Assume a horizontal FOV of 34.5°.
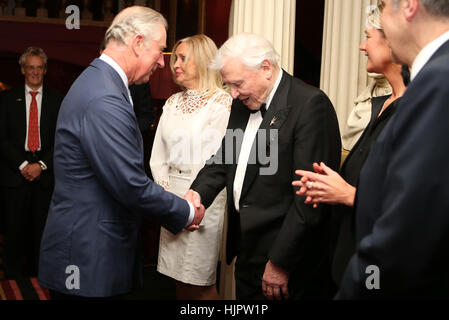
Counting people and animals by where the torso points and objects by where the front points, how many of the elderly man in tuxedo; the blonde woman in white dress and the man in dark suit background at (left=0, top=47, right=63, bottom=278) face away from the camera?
0

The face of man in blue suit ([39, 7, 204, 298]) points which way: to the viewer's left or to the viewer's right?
to the viewer's right

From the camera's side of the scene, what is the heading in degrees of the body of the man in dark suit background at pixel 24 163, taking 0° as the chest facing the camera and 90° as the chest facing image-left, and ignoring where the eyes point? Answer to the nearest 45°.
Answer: approximately 0°

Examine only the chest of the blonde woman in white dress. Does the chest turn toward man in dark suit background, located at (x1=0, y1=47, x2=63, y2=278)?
no

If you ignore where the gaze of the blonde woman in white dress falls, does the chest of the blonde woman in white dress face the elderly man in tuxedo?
no

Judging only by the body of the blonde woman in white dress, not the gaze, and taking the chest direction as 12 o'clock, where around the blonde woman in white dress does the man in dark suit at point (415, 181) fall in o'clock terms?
The man in dark suit is roughly at 10 o'clock from the blonde woman in white dress.

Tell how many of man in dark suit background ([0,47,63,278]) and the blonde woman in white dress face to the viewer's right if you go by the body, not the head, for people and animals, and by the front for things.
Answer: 0

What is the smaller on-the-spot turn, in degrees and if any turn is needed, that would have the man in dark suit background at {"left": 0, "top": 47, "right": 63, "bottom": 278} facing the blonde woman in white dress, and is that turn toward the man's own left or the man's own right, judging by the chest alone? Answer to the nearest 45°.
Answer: approximately 45° to the man's own left

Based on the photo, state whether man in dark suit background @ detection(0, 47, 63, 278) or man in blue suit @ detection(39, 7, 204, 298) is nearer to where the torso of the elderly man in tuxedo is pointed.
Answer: the man in blue suit

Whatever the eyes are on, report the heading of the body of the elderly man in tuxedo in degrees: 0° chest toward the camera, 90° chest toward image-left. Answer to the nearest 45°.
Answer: approximately 45°

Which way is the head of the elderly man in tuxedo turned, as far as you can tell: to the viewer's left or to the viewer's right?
to the viewer's left

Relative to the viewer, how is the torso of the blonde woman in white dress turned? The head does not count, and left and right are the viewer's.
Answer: facing the viewer and to the left of the viewer

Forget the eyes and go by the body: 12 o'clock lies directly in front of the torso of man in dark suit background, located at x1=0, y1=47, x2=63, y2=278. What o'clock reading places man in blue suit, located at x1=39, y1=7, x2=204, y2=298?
The man in blue suit is roughly at 12 o'clock from the man in dark suit background.

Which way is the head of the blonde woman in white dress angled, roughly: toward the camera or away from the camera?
toward the camera
